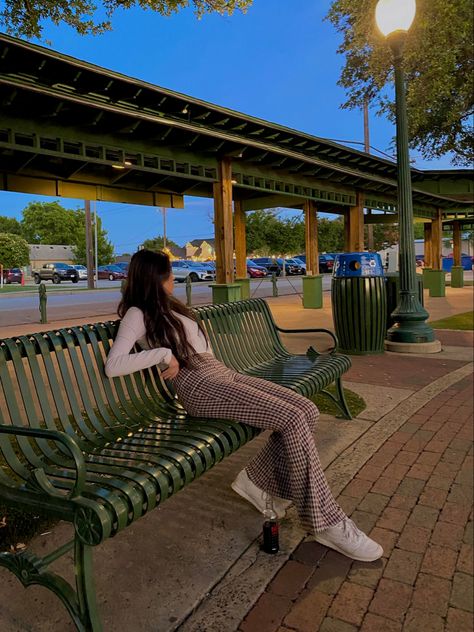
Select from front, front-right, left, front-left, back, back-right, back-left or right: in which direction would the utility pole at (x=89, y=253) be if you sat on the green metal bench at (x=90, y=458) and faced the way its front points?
back-left

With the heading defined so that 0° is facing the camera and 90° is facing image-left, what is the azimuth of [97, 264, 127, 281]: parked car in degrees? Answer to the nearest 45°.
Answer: approximately 315°

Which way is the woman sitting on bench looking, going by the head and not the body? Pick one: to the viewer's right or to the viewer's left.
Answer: to the viewer's right

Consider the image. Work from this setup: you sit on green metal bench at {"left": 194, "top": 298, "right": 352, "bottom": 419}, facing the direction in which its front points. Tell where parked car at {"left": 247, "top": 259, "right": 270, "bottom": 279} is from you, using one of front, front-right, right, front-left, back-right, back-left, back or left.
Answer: back-left

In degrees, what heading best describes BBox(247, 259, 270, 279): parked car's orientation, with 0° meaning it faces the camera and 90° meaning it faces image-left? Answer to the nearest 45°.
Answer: approximately 315°
